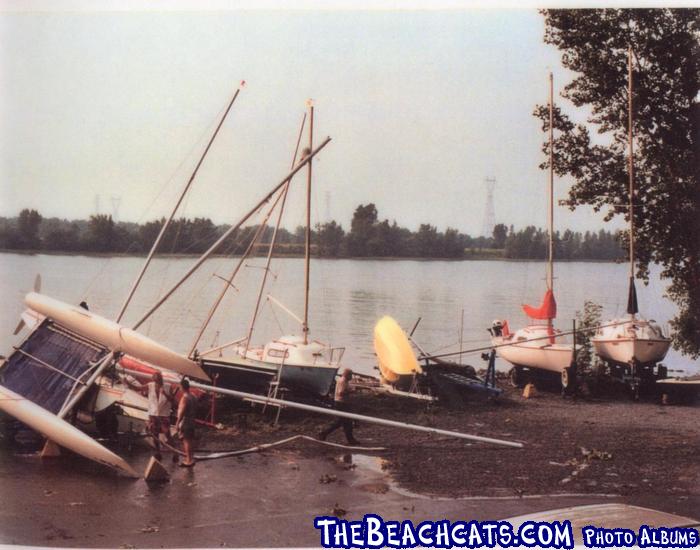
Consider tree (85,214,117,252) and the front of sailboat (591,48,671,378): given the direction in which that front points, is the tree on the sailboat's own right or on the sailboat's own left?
on the sailboat's own right

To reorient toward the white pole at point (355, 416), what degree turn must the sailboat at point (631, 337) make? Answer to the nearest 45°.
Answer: approximately 45° to its right
